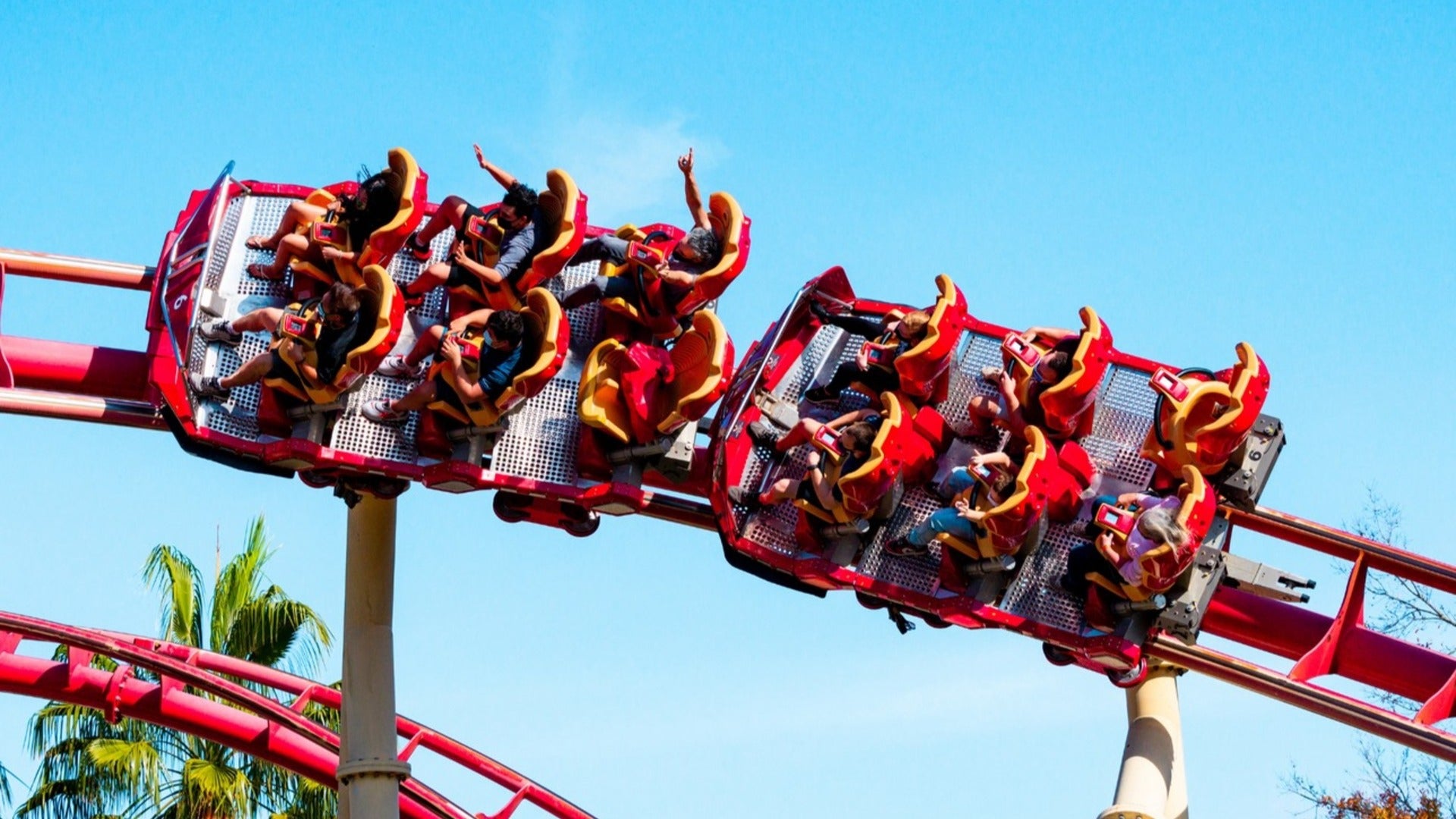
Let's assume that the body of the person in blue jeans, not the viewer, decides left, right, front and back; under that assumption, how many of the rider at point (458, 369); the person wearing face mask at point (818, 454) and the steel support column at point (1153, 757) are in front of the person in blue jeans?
2

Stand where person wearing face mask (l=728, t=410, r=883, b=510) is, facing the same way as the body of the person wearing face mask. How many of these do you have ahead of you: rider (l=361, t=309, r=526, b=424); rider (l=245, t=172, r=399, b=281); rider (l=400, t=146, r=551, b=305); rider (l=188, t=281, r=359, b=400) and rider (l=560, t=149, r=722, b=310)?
5

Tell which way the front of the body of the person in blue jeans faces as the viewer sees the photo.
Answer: to the viewer's left

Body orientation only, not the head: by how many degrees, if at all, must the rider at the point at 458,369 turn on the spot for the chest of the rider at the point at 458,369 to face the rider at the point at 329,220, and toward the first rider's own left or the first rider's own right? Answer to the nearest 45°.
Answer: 0° — they already face them

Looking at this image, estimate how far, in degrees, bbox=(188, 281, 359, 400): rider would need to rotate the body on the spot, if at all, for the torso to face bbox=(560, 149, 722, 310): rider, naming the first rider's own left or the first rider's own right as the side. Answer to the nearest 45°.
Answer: approximately 180°

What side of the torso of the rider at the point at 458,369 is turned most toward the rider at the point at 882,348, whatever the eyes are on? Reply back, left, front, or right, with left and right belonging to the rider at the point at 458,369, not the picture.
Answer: back

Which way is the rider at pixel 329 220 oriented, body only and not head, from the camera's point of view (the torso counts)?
to the viewer's left

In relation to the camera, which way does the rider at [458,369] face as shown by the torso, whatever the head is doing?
to the viewer's left

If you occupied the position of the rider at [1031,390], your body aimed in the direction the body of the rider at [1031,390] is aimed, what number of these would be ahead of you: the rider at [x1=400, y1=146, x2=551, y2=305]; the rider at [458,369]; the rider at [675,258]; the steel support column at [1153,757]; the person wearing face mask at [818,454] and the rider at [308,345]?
5

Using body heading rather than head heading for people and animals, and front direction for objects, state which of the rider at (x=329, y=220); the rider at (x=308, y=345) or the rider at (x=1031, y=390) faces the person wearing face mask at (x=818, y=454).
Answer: the rider at (x=1031, y=390)

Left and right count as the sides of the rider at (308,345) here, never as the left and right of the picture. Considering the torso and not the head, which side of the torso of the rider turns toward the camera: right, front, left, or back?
left

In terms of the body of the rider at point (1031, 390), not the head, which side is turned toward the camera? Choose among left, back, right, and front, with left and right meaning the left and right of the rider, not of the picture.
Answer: left

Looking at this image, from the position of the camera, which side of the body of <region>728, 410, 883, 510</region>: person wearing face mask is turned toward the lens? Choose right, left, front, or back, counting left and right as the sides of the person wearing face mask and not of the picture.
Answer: left
